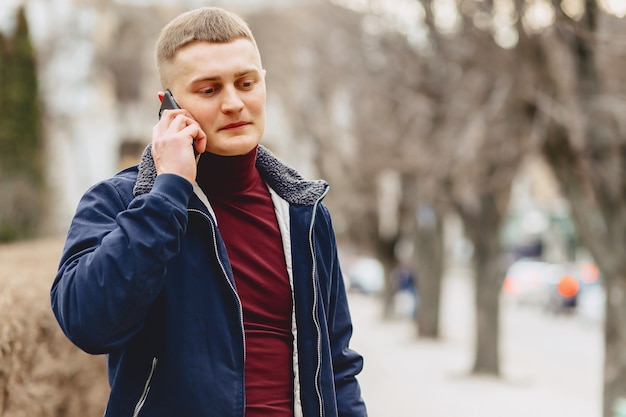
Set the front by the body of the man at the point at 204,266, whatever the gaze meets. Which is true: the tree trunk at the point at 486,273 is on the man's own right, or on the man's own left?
on the man's own left

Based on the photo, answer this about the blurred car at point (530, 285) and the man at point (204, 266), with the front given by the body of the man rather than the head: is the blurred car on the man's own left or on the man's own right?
on the man's own left

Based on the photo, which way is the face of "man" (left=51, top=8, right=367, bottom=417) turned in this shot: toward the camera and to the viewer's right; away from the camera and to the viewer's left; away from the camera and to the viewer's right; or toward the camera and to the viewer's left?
toward the camera and to the viewer's right

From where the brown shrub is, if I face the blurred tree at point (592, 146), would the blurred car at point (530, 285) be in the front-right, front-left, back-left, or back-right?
front-left

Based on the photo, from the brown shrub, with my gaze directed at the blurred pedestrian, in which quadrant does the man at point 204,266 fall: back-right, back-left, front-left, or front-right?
back-right

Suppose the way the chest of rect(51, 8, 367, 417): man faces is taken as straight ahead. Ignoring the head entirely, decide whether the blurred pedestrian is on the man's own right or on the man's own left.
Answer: on the man's own left

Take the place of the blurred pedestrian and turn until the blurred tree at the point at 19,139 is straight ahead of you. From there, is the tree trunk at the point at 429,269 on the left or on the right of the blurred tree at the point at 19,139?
left

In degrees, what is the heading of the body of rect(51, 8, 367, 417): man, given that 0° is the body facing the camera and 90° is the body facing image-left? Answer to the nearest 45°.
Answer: approximately 315°
